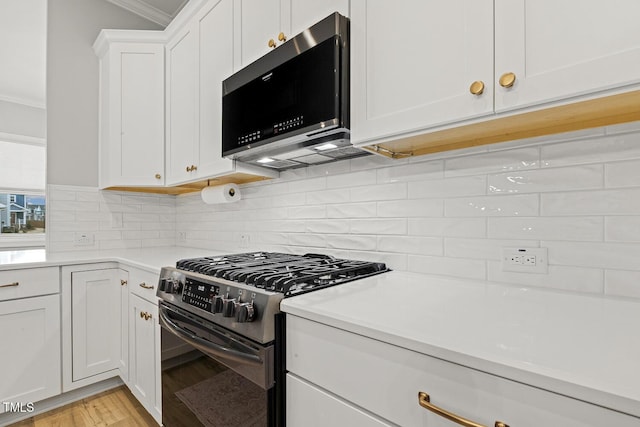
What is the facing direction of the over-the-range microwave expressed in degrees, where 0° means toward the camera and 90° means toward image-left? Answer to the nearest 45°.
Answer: approximately 45°

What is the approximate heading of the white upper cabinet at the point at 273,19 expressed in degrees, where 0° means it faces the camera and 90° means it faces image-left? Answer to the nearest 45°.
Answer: approximately 45°

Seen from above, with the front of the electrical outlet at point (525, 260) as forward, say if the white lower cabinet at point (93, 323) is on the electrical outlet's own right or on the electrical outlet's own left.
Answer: on the electrical outlet's own right

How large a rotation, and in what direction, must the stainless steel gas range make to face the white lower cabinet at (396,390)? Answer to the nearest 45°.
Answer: approximately 90° to its left

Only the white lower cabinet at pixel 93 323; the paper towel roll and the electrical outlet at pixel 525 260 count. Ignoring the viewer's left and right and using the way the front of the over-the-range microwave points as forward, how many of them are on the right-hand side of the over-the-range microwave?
2

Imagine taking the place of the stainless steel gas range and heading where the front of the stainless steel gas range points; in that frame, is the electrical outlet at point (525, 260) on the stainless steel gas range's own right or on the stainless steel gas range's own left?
on the stainless steel gas range's own left

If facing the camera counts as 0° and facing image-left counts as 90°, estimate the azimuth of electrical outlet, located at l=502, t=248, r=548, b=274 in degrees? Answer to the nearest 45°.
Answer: approximately 0°
